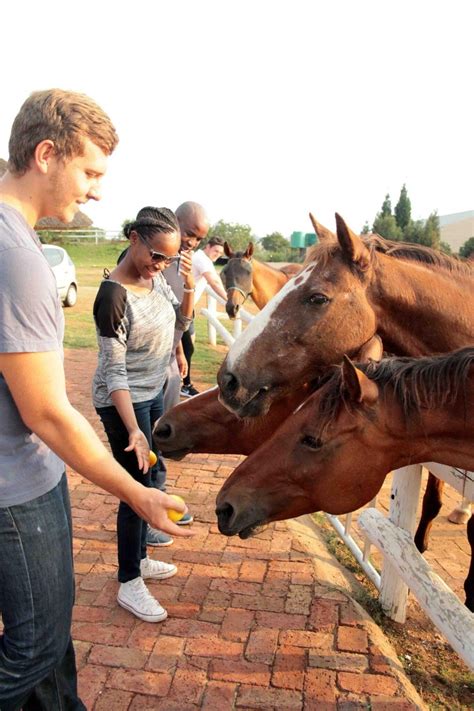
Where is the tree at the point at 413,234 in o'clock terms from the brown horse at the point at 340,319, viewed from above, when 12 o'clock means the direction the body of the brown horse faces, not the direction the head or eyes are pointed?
The tree is roughly at 3 o'clock from the brown horse.

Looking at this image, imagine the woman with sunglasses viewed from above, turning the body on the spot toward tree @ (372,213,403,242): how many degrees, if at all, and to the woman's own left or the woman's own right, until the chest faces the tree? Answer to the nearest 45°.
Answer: approximately 90° to the woman's own left

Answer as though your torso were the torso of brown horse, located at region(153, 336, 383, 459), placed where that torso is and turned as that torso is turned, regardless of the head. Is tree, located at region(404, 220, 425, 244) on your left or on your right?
on your right

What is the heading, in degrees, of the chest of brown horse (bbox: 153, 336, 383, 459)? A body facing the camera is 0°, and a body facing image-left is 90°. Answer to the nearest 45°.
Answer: approximately 90°

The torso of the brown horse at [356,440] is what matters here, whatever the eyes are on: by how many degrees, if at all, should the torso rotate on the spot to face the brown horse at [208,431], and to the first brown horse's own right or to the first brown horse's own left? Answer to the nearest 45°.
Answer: approximately 45° to the first brown horse's own right

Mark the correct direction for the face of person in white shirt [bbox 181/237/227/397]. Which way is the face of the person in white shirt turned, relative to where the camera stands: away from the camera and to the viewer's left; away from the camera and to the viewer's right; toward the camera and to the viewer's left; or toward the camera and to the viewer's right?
toward the camera and to the viewer's right

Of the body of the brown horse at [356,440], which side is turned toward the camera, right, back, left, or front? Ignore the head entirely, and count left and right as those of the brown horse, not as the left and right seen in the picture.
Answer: left
